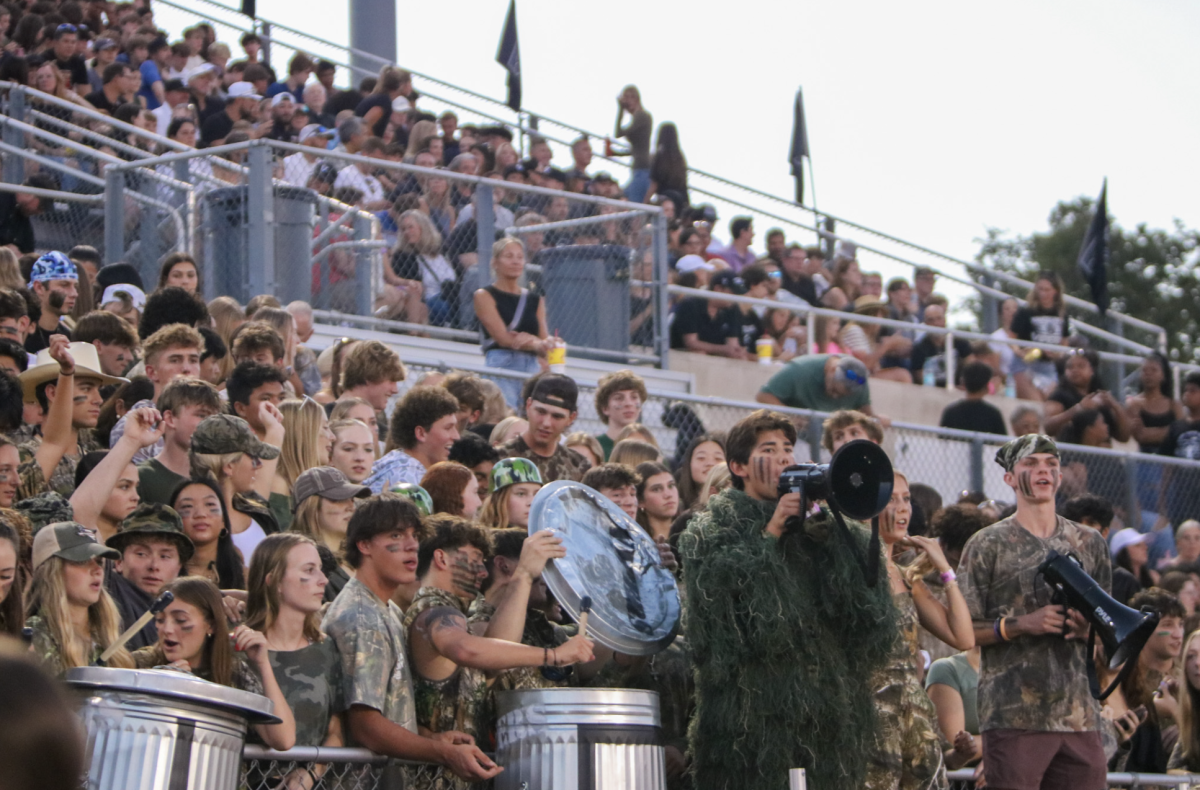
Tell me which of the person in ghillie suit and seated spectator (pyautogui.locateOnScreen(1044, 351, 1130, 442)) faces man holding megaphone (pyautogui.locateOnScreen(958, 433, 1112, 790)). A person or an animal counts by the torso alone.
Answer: the seated spectator

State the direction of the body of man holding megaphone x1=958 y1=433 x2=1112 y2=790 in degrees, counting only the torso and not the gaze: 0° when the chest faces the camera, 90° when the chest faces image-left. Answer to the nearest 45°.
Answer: approximately 315°

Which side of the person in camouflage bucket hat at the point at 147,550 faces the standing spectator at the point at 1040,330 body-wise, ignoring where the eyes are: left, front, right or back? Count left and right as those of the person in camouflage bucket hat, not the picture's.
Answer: left

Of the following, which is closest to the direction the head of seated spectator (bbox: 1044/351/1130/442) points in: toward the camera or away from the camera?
toward the camera

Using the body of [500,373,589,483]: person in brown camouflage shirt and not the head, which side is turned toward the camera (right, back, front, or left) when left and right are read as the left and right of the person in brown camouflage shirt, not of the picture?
front

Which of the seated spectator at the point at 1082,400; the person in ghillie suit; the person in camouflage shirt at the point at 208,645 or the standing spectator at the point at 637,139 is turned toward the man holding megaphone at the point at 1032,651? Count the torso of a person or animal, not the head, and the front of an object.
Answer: the seated spectator at the point at 1082,400

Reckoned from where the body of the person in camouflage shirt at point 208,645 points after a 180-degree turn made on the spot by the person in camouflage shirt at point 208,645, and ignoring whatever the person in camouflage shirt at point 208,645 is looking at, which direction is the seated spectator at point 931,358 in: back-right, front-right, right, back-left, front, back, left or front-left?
front

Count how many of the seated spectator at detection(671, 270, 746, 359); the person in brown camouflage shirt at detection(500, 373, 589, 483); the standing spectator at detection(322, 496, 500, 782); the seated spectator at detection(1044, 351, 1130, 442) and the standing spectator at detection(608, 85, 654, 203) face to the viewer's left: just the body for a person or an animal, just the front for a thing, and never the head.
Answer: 1

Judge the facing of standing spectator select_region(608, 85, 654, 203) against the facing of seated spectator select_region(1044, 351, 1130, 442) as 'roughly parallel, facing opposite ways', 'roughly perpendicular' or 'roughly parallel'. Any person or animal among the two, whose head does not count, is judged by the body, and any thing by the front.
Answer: roughly perpendicular

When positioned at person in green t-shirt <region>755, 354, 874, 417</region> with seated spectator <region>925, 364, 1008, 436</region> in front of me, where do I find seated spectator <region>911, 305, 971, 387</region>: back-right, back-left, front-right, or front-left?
front-left

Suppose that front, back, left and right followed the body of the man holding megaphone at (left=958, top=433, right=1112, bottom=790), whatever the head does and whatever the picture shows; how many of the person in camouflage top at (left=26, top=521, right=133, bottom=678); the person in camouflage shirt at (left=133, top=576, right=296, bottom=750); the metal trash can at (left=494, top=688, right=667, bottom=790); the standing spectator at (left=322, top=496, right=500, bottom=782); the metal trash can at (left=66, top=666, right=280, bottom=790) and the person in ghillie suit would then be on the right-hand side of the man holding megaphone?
6

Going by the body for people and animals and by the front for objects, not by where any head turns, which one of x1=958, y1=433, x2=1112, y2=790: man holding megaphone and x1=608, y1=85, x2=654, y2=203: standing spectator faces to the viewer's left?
the standing spectator

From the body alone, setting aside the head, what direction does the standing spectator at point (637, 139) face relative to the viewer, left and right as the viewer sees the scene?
facing to the left of the viewer

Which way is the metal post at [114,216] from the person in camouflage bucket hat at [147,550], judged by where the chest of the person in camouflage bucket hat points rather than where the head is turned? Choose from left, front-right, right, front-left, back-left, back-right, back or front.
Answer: back-left

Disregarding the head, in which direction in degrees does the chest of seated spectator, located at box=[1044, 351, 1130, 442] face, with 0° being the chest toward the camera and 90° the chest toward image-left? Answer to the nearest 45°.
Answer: approximately 0°

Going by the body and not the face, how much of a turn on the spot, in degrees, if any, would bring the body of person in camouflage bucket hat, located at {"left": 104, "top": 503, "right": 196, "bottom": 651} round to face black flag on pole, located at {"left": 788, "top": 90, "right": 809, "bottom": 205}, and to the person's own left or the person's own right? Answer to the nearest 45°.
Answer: approximately 90° to the person's own left

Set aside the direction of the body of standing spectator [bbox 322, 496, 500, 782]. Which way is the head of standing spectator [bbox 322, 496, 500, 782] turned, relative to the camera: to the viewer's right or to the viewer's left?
to the viewer's right
